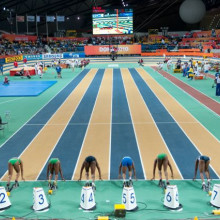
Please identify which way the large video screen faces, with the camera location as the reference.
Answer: facing the viewer

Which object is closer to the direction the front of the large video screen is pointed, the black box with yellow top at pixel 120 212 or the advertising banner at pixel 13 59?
the black box with yellow top

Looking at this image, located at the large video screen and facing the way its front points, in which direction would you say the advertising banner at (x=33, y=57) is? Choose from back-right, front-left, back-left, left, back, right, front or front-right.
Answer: right

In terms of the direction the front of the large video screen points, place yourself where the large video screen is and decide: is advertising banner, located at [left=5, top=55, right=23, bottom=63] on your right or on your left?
on your right

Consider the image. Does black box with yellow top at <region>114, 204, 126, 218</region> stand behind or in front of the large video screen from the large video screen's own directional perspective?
in front

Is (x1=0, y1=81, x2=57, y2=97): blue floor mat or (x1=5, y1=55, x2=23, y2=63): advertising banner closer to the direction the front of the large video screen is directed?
the blue floor mat

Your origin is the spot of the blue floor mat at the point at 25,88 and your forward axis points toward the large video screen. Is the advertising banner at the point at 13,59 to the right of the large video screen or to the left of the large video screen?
left

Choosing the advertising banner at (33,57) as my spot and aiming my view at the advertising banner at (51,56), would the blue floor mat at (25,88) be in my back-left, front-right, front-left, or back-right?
back-right

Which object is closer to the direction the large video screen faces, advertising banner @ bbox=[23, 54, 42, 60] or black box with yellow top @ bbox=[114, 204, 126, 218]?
the black box with yellow top

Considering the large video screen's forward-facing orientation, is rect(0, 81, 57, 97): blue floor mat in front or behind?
in front

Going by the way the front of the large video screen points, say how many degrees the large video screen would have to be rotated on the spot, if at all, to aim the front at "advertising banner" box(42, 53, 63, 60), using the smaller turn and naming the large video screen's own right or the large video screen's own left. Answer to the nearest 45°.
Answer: approximately 90° to the large video screen's own right
